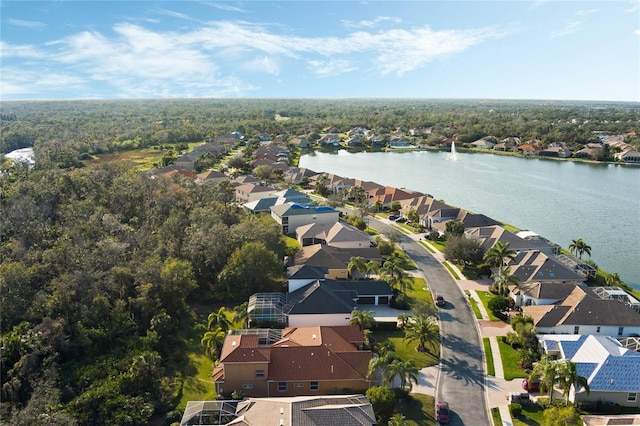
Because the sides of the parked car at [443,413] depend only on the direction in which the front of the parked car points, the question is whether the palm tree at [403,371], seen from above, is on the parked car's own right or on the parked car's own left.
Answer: on the parked car's own right

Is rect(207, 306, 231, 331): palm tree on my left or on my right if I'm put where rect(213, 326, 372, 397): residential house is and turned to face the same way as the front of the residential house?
on my left

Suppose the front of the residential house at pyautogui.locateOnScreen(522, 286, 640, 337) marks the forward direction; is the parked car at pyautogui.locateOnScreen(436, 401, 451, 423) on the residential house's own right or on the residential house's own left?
on the residential house's own left

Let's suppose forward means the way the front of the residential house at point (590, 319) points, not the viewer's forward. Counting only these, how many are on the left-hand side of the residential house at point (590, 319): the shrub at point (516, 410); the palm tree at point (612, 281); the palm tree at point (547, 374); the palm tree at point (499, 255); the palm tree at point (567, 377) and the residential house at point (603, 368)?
4

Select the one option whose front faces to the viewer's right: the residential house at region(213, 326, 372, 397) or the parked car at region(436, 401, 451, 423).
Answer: the residential house

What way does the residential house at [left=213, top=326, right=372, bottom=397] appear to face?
to the viewer's right

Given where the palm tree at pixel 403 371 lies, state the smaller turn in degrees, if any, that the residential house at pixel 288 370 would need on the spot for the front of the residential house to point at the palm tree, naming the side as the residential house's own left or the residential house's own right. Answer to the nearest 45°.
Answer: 0° — it already faces it

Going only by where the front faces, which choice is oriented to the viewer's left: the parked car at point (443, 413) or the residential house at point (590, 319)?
the residential house

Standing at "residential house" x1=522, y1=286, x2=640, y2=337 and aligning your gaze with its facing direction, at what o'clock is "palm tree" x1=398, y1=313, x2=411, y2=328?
The palm tree is roughly at 11 o'clock from the residential house.

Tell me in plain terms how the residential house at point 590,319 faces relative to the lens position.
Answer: facing to the left of the viewer

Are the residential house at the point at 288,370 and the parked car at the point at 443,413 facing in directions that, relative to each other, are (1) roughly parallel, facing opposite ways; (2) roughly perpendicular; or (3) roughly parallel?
roughly perpendicular

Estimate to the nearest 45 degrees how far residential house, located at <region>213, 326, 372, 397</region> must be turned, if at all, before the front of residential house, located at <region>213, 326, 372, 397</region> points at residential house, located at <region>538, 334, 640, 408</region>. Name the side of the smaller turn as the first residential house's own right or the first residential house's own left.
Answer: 0° — it already faces it

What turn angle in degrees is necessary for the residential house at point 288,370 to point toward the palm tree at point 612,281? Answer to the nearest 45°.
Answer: approximately 45° to its left

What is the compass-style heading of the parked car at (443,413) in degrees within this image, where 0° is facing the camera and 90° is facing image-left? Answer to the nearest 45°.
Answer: approximately 0°

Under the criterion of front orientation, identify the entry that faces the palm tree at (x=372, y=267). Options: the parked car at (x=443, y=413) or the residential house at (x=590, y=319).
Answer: the residential house

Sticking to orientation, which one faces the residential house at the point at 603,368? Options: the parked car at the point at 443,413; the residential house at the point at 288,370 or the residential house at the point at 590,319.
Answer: the residential house at the point at 288,370

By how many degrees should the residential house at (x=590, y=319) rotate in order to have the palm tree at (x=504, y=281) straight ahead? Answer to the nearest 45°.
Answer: approximately 45° to its right
